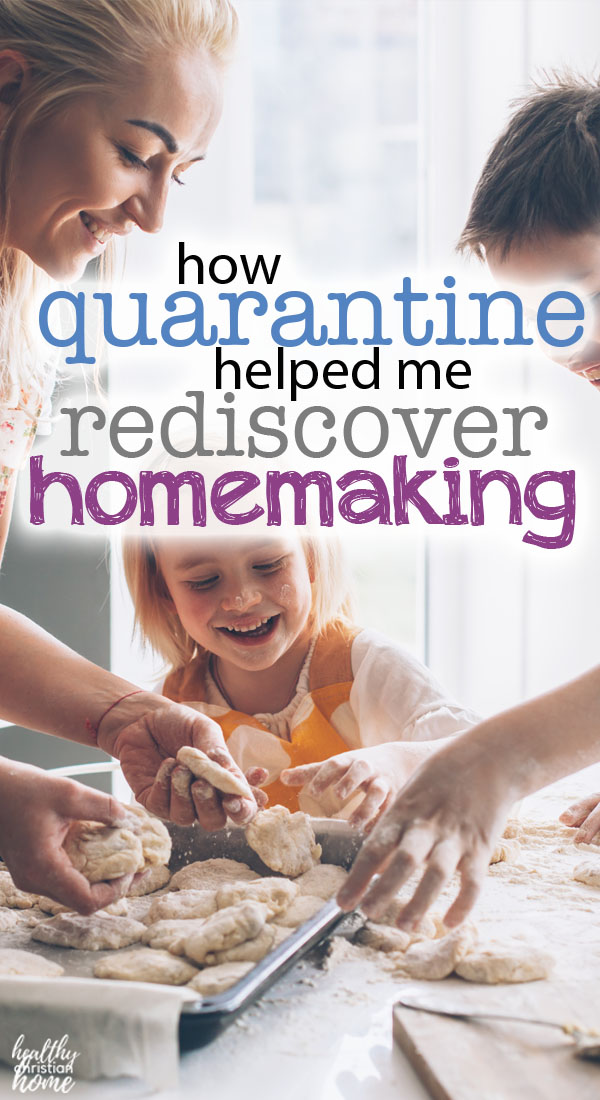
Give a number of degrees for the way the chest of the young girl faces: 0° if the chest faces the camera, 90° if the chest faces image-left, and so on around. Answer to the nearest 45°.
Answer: approximately 0°

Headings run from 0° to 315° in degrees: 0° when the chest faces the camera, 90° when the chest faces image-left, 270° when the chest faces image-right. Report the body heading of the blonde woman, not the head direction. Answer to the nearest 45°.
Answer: approximately 315°

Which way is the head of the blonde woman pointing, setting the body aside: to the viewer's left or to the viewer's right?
to the viewer's right

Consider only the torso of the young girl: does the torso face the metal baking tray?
yes

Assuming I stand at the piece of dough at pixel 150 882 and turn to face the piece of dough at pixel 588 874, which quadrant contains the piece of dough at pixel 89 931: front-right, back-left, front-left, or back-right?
back-right
